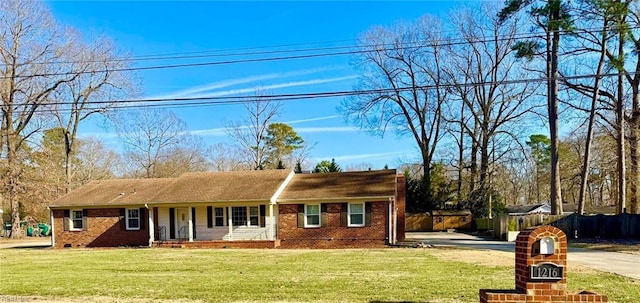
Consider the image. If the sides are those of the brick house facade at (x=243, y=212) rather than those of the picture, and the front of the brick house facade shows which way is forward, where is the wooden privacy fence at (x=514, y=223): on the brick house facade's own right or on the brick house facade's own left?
on the brick house facade's own left

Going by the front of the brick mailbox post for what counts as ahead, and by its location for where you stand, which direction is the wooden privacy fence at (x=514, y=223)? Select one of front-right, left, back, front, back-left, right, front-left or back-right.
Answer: back

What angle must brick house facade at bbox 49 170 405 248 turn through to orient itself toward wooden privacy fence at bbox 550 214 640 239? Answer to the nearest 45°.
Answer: approximately 90° to its left

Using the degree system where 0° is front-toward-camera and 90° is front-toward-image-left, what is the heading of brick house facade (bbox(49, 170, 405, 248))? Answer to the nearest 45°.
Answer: approximately 0°

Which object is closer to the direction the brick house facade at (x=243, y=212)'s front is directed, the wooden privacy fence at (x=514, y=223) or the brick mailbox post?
the brick mailbox post

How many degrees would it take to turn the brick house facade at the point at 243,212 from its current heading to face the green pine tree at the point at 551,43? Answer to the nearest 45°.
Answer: approximately 90° to its left

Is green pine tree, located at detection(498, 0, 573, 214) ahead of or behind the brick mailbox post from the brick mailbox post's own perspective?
behind

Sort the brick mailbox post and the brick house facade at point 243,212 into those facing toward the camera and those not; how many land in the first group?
2
